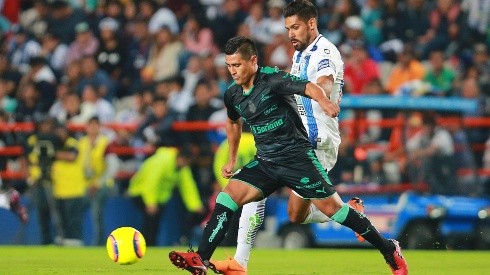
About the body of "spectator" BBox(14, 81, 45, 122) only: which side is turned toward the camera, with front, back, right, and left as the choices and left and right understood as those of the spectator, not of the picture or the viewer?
front

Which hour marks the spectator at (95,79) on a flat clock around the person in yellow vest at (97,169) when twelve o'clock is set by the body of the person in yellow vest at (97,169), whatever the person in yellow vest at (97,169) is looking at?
the spectator at (95,79) is roughly at 6 o'clock from the person in yellow vest at (97,169).

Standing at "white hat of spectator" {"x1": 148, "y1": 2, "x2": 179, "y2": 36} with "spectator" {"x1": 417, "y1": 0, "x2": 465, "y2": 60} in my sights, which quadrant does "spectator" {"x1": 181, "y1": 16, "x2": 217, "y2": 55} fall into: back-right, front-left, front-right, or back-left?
front-right

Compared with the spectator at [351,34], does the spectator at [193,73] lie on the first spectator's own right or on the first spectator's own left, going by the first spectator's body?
on the first spectator's own right

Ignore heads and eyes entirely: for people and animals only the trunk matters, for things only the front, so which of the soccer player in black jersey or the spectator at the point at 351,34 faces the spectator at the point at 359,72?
the spectator at the point at 351,34

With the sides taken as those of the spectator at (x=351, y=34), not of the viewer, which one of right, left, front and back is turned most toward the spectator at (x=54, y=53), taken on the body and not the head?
right

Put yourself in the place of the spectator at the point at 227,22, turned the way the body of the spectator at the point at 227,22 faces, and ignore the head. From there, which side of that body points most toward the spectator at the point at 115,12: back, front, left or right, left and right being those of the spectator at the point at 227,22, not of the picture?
right

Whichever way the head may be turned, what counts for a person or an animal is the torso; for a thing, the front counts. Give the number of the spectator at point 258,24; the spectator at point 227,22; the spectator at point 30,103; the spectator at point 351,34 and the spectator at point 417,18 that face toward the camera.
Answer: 5

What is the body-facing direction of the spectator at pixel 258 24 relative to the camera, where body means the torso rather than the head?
toward the camera

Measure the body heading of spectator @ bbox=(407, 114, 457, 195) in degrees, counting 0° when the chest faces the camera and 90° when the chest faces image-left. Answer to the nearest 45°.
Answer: approximately 45°

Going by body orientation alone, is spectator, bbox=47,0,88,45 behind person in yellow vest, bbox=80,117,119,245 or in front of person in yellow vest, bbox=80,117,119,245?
behind

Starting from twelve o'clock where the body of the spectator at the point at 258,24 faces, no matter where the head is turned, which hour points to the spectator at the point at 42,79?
the spectator at the point at 42,79 is roughly at 3 o'clock from the spectator at the point at 258,24.

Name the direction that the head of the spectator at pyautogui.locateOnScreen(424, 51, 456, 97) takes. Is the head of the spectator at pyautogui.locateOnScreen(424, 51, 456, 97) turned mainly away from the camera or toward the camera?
toward the camera

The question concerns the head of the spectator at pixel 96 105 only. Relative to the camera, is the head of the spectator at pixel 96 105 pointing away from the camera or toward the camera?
toward the camera

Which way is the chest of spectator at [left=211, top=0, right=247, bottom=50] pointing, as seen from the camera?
toward the camera

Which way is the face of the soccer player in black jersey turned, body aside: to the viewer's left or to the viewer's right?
to the viewer's left

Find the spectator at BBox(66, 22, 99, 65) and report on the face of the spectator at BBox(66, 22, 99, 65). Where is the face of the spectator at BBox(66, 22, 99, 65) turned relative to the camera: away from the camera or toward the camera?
toward the camera
